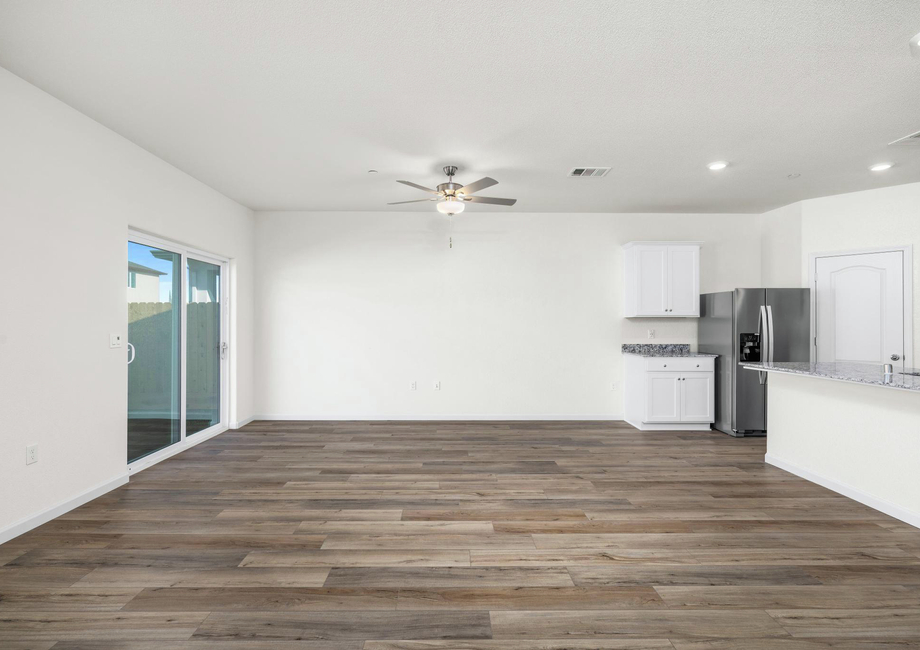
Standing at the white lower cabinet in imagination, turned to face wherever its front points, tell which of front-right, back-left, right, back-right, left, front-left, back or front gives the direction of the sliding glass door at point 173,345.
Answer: front-right

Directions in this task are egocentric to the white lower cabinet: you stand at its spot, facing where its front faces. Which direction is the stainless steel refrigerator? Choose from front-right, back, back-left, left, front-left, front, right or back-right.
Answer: left

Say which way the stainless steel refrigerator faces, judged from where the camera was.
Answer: facing the viewer and to the right of the viewer

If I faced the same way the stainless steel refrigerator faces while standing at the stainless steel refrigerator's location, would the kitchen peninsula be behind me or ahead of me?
ahead

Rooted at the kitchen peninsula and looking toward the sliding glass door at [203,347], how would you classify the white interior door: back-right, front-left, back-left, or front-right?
back-right

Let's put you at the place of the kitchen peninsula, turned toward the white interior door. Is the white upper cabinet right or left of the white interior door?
left

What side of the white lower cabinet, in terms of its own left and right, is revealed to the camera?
front

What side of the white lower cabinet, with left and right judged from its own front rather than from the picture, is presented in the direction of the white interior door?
left

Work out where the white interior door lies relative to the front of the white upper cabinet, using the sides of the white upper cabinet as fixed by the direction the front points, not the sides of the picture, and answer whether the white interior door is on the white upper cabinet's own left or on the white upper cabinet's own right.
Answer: on the white upper cabinet's own left

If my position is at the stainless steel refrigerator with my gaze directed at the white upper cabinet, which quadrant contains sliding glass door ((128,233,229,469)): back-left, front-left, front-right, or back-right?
front-left

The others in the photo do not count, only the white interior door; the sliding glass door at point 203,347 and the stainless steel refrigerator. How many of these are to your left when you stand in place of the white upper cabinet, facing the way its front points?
2

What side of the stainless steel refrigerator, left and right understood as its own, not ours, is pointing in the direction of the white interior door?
left

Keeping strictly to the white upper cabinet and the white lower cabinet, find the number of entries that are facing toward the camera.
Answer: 2

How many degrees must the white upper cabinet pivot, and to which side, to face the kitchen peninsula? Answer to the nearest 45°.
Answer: approximately 45° to its left

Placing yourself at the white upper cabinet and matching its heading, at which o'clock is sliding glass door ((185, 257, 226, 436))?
The sliding glass door is roughly at 2 o'clock from the white upper cabinet.
